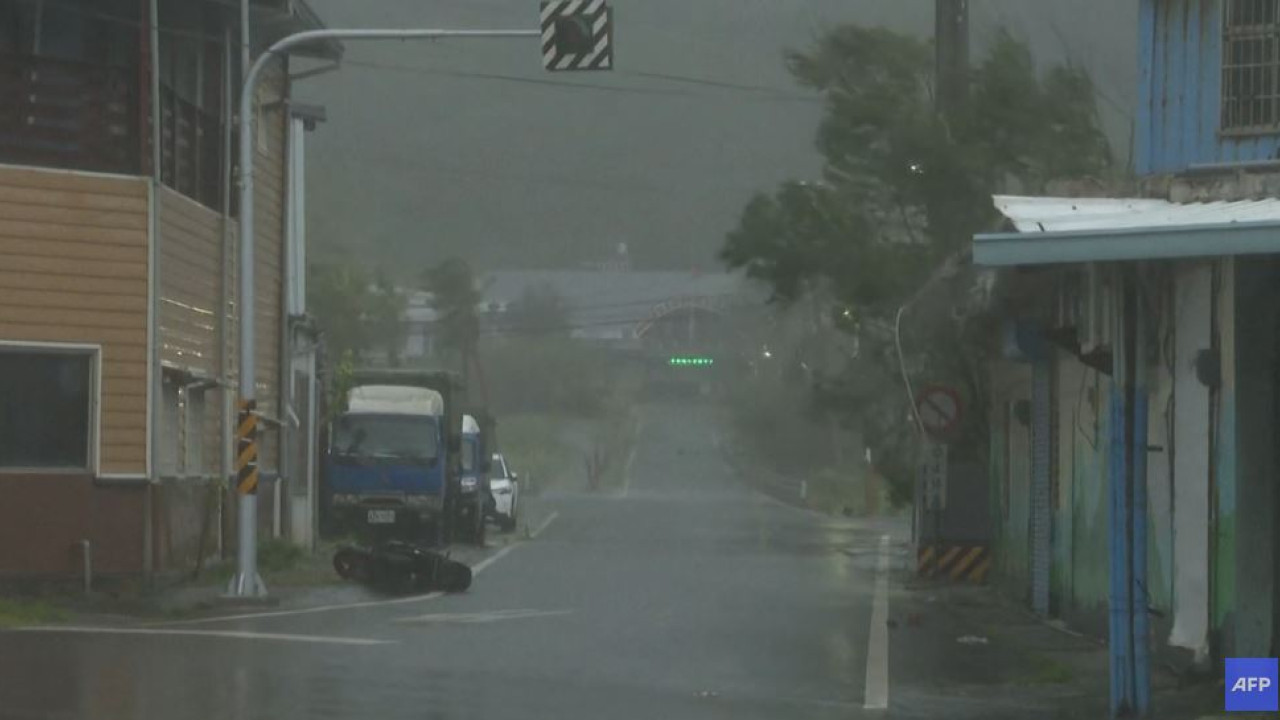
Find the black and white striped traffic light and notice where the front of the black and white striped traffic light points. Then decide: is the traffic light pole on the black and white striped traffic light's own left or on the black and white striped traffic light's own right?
on the black and white striped traffic light's own right

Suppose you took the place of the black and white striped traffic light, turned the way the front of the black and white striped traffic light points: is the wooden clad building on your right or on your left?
on your right

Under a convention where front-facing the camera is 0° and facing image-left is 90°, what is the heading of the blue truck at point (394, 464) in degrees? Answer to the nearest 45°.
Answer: approximately 0°

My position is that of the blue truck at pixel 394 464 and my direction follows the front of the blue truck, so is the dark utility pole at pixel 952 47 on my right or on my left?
on my left

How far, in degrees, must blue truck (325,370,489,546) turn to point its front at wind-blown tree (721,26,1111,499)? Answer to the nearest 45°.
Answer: approximately 90° to its left

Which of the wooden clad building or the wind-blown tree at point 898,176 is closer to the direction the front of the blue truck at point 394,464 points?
the wooden clad building
